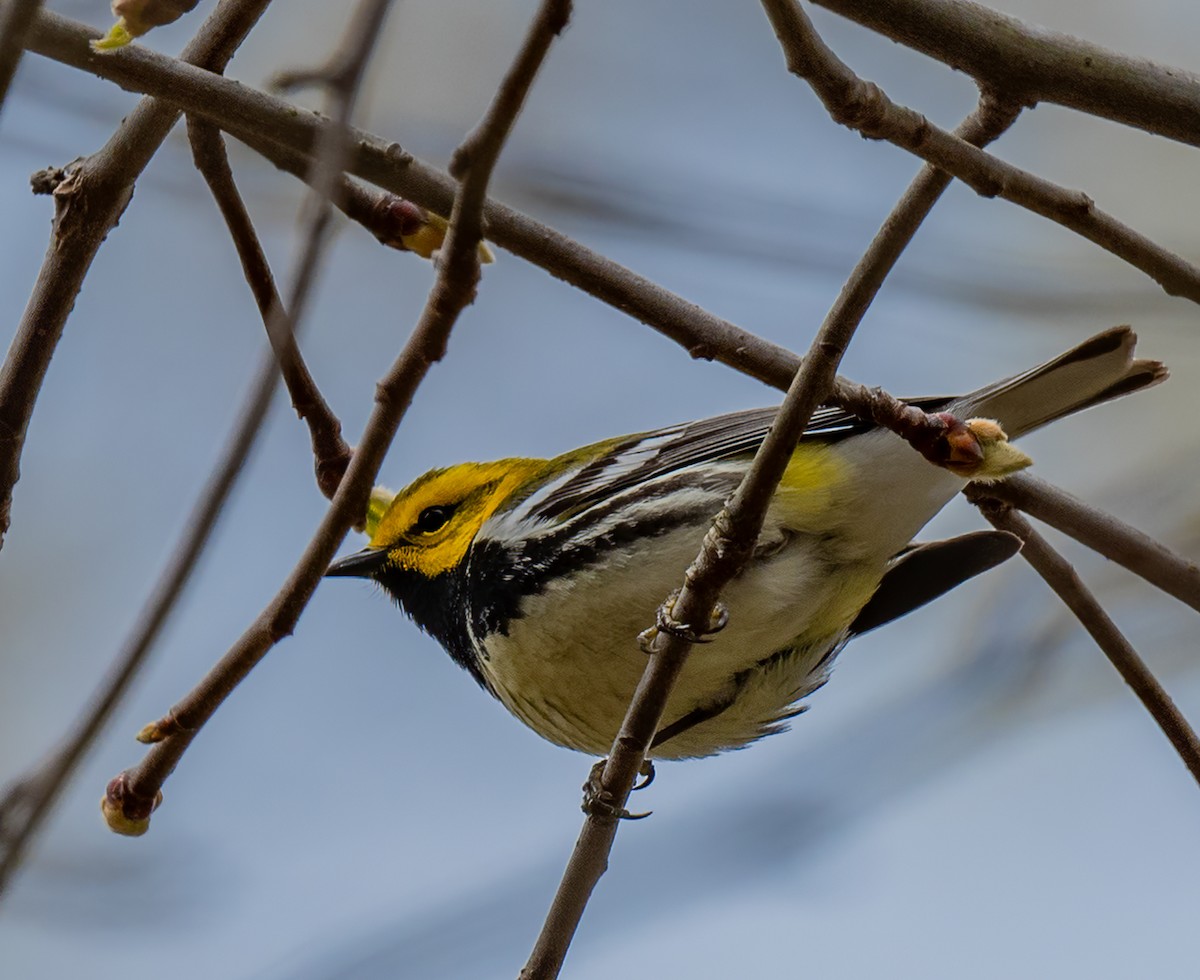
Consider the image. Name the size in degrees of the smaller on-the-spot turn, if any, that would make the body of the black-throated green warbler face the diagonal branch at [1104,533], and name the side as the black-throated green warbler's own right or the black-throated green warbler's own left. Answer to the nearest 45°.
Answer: approximately 135° to the black-throated green warbler's own left

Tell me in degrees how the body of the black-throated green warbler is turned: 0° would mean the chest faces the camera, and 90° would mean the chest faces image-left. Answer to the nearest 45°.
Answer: approximately 90°
